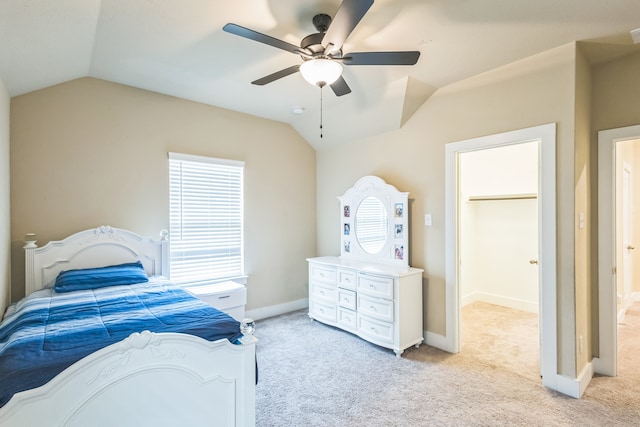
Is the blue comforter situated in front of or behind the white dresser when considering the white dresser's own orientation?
in front

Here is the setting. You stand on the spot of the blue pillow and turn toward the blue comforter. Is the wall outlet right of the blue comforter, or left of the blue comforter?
left

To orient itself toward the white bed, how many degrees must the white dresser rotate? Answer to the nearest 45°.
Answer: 0° — it already faces it

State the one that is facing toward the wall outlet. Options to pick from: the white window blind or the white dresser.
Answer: the white window blind

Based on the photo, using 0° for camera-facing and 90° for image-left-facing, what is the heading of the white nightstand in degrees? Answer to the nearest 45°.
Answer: approximately 315°

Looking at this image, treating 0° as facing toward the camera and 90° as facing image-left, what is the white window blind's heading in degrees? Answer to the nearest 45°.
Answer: approximately 315°

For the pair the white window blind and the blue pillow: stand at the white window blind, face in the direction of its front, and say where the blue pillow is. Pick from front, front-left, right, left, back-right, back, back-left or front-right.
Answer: right

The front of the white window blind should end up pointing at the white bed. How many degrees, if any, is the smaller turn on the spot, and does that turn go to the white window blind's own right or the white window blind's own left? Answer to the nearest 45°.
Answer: approximately 45° to the white window blind's own right

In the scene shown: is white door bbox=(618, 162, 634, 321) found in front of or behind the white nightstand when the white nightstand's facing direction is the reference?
in front

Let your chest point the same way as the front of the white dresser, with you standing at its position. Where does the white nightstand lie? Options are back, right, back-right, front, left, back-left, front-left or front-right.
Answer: front-right

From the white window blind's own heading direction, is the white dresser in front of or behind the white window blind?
in front

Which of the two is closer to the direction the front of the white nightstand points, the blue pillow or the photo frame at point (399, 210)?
the photo frame
